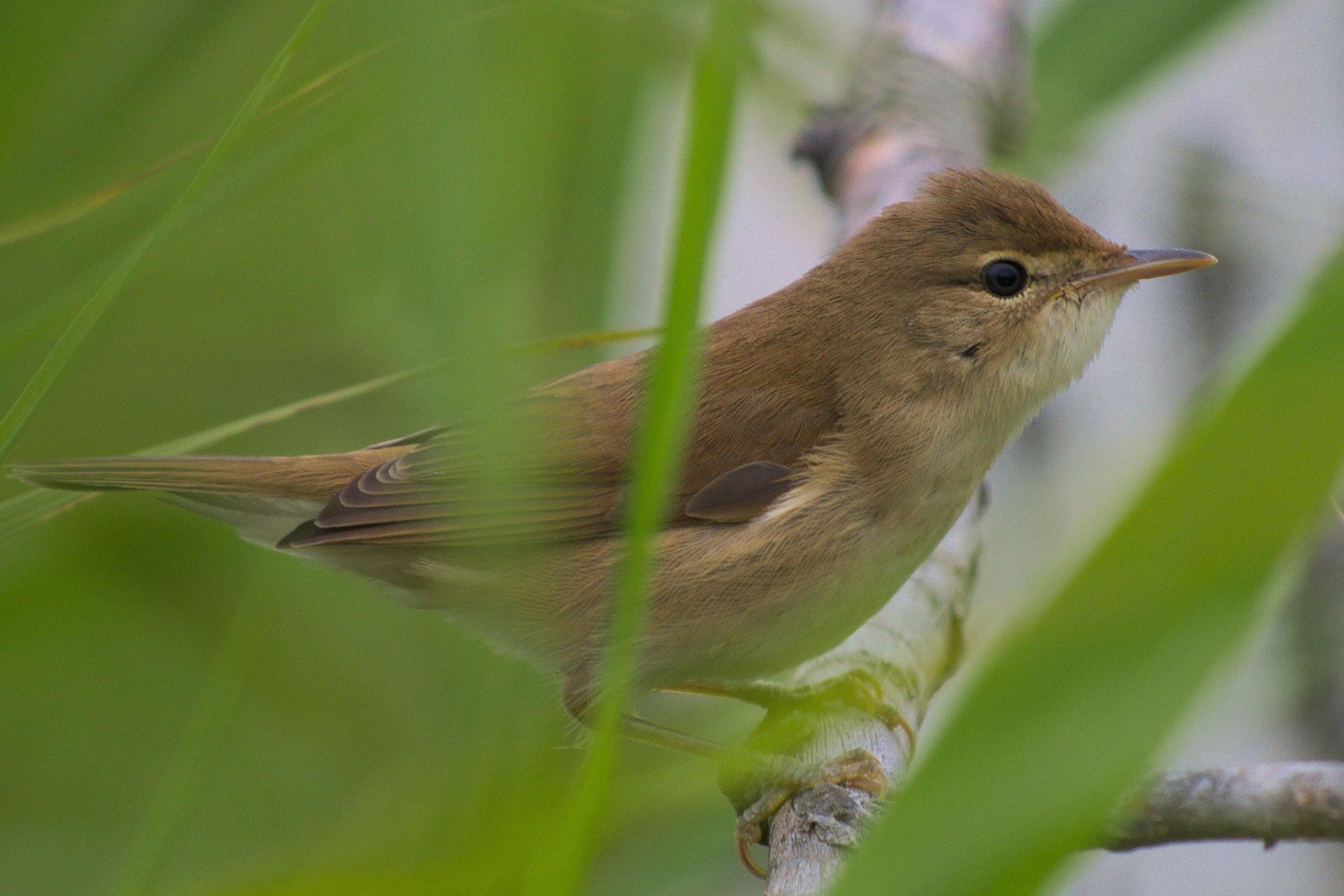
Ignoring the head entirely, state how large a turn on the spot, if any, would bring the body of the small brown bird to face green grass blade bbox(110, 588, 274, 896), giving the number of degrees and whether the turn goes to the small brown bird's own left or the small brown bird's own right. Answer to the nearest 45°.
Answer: approximately 135° to the small brown bird's own right

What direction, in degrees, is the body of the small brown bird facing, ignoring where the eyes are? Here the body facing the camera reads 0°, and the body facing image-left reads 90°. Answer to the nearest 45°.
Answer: approximately 270°

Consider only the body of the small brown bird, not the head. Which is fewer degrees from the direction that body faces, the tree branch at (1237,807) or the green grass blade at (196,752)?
the tree branch

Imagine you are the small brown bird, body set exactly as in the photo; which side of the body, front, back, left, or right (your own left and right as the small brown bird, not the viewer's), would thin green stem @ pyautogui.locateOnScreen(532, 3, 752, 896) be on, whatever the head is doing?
right

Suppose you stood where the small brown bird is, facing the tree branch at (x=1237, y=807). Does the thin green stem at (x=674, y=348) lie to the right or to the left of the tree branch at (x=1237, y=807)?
right
